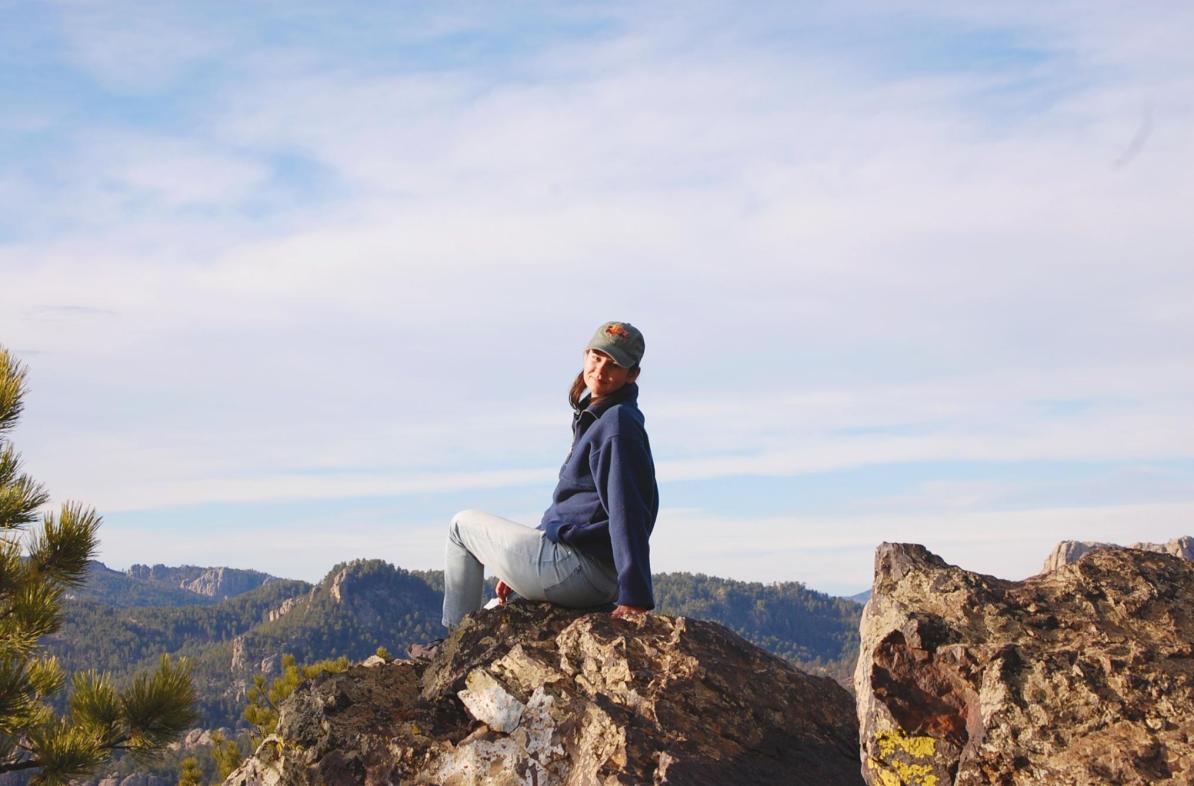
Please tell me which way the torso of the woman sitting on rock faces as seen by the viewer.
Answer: to the viewer's left

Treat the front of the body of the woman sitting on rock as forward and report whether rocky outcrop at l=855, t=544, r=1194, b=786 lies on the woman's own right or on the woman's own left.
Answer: on the woman's own left
